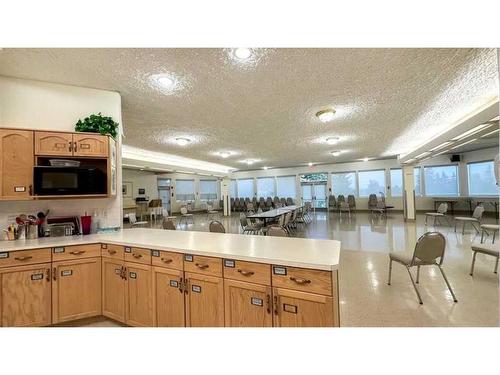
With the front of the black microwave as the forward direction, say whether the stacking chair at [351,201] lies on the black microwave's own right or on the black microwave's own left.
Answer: on the black microwave's own left

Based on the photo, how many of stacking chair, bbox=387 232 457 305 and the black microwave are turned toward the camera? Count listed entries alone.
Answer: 1

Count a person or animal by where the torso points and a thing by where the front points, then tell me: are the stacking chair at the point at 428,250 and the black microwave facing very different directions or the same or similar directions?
very different directions

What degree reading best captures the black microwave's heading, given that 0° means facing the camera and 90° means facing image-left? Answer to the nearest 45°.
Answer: approximately 0°

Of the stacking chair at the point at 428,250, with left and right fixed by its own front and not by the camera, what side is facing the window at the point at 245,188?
front

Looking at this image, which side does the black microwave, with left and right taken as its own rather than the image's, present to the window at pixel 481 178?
left

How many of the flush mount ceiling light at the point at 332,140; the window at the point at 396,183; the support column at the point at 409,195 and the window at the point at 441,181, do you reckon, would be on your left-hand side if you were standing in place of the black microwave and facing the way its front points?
4

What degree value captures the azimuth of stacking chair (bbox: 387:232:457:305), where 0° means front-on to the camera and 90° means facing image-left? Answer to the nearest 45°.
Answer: approximately 135°

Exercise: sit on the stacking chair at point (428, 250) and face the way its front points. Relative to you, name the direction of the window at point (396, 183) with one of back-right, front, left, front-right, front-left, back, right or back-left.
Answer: front-right
